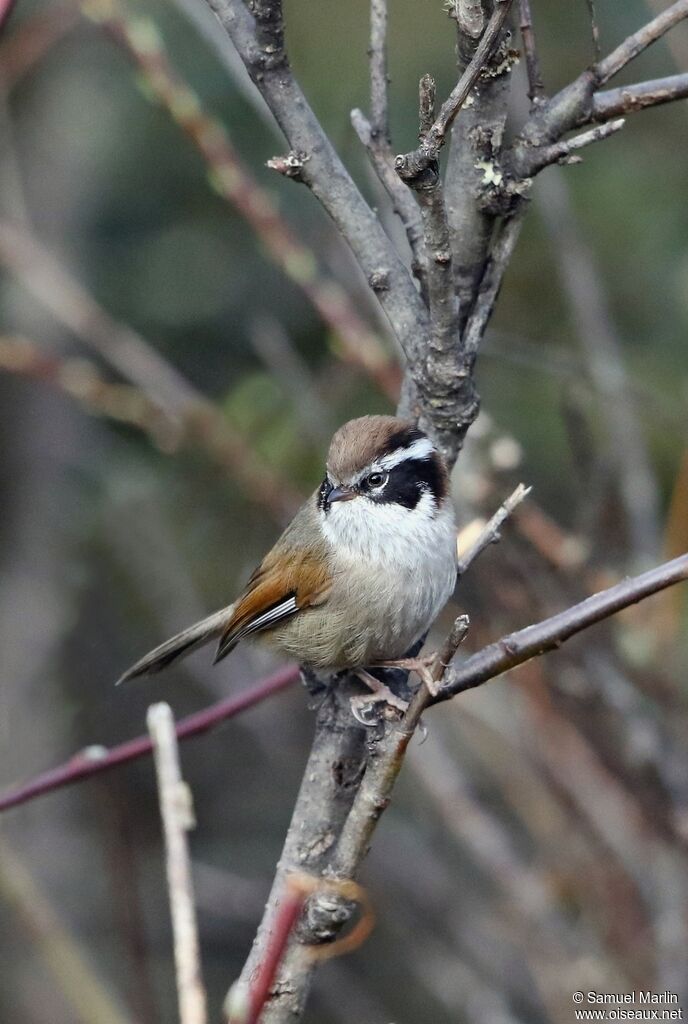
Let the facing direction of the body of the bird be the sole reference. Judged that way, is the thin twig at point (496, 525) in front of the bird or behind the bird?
in front

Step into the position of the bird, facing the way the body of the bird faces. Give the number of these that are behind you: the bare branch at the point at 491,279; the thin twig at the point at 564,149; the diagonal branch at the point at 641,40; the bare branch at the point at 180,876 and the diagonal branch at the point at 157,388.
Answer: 1

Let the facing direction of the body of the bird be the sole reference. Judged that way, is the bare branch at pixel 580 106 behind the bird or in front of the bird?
in front

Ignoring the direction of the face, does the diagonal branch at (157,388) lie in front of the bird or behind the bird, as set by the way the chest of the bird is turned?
behind

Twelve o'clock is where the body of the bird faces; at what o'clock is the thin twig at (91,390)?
The thin twig is roughly at 6 o'clock from the bird.

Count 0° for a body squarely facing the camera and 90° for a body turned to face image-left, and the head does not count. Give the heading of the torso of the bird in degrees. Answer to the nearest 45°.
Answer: approximately 315°
